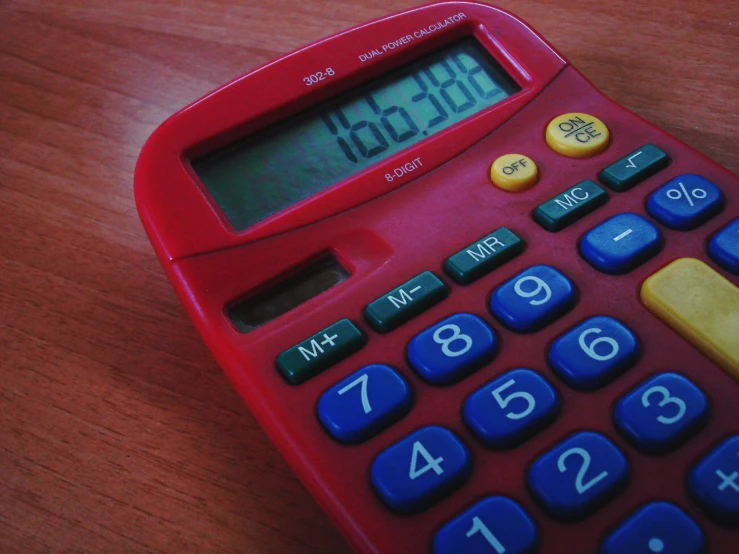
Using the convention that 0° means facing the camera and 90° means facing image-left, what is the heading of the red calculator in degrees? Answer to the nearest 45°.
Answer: approximately 315°
